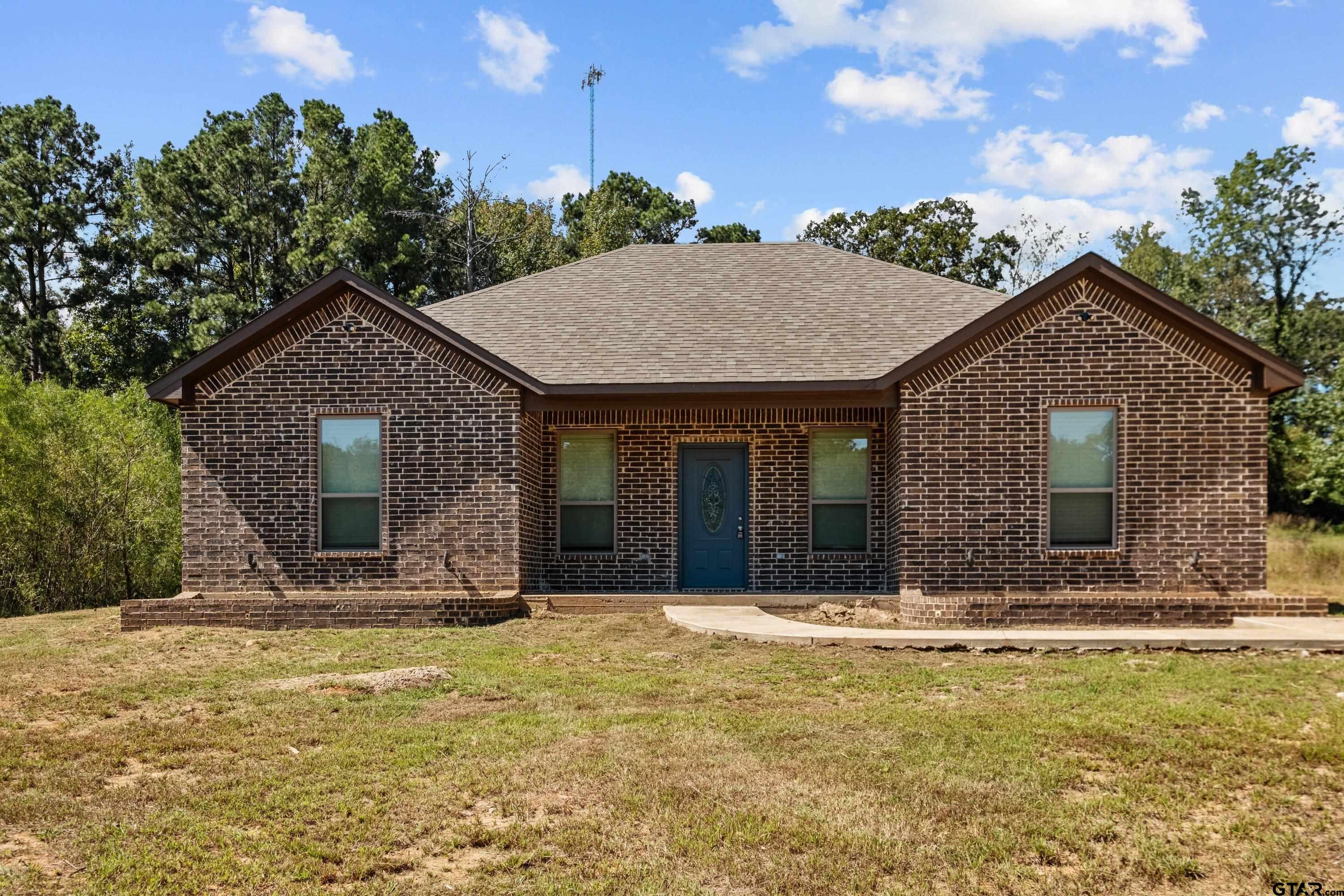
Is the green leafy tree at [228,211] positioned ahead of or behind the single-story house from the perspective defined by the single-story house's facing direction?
behind

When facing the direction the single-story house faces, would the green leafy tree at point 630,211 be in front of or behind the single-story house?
behind

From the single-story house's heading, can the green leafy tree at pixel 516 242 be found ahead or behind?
behind

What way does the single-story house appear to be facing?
toward the camera

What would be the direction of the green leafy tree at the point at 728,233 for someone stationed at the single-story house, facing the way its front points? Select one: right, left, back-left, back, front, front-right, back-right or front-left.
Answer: back

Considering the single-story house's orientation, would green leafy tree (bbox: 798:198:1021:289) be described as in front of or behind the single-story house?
behind
